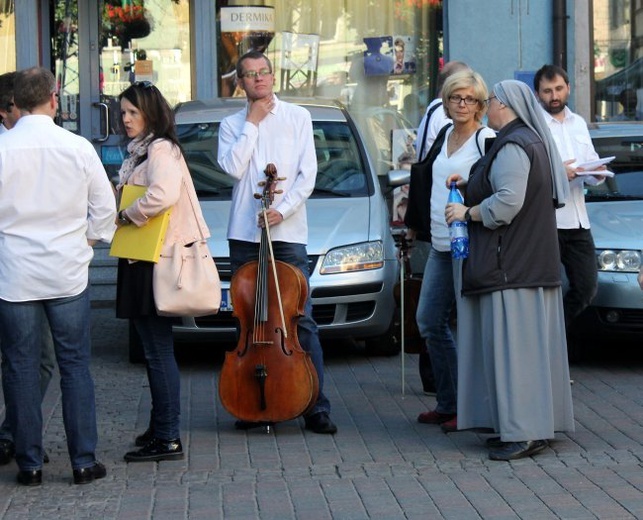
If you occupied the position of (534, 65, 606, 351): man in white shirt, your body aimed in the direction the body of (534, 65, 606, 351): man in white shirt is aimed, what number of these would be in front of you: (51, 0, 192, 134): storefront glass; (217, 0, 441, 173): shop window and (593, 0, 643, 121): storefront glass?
0

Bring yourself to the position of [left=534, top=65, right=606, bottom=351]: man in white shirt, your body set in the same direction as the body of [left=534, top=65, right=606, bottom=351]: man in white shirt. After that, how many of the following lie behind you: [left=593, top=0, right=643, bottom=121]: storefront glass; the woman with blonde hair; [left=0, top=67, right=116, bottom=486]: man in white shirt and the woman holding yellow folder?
1

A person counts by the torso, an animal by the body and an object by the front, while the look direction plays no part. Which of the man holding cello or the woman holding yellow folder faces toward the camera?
the man holding cello

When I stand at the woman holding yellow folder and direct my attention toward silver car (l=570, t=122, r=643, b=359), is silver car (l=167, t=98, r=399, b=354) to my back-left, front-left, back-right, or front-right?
front-left

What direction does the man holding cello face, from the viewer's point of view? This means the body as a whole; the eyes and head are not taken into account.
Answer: toward the camera

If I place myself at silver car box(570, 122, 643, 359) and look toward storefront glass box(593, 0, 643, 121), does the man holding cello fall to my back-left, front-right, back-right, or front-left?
back-left

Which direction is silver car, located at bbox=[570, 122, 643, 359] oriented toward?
toward the camera

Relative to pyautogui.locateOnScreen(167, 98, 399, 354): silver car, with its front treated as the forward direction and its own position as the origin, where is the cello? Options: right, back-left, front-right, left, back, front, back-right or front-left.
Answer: front

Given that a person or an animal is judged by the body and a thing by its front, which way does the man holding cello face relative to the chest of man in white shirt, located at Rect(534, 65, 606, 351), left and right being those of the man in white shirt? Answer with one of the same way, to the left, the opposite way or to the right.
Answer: the same way

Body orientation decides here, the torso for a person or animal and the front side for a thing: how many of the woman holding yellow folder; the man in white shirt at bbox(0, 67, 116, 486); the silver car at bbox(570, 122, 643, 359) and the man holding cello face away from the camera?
1

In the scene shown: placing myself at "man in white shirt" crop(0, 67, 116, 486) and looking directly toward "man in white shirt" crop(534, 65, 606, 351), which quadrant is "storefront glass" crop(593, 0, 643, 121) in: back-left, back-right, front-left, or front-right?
front-left

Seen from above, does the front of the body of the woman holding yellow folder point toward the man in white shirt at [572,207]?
no

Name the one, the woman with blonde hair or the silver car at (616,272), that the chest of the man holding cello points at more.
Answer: the woman with blonde hair

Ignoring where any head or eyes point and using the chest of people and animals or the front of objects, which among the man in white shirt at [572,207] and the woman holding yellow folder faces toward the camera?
the man in white shirt

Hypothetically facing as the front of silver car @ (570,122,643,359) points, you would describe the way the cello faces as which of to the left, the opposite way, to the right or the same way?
the same way

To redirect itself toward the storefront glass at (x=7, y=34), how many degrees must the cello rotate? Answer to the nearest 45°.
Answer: approximately 180°

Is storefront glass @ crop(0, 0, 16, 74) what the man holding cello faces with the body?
no

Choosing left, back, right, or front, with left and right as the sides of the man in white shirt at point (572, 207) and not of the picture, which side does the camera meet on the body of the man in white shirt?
front

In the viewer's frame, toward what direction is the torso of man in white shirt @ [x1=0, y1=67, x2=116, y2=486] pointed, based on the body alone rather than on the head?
away from the camera

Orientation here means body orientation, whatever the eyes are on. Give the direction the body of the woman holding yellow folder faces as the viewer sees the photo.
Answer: to the viewer's left

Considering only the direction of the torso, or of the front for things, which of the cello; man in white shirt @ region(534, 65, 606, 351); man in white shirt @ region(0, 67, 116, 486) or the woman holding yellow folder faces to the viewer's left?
the woman holding yellow folder

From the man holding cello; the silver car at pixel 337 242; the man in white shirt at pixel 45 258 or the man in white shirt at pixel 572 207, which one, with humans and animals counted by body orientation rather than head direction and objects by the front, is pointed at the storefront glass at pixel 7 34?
the man in white shirt at pixel 45 258

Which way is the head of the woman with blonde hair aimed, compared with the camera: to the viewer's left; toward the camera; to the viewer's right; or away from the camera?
toward the camera
